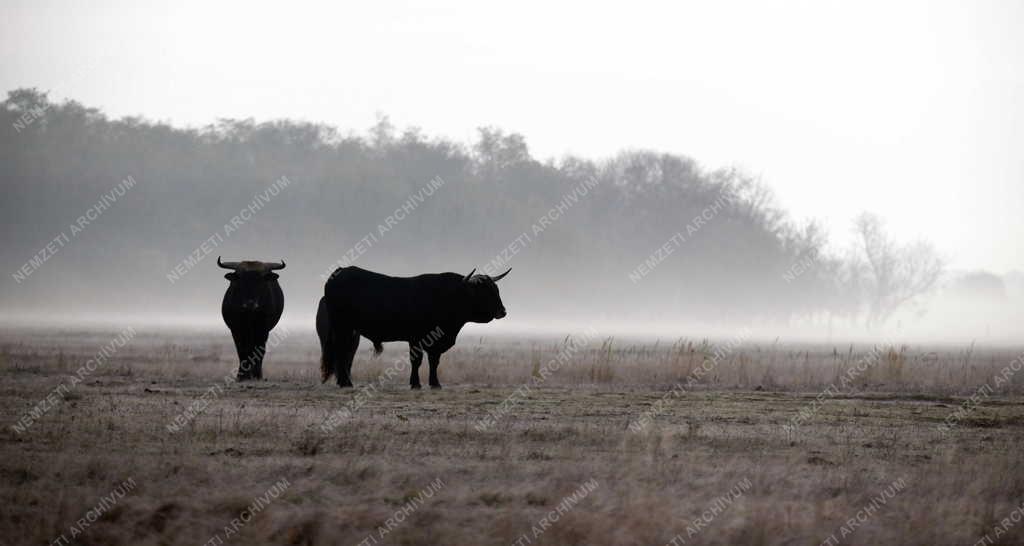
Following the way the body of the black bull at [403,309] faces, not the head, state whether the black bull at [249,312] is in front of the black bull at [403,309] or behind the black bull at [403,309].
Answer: behind

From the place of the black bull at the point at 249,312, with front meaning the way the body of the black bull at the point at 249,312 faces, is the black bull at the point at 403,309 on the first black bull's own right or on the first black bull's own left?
on the first black bull's own left

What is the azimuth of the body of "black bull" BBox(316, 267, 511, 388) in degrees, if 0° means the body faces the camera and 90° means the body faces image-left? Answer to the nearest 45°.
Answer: approximately 270°

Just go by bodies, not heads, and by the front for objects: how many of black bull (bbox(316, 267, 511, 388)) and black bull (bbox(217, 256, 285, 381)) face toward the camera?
1

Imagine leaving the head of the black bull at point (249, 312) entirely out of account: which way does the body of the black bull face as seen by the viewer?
toward the camera

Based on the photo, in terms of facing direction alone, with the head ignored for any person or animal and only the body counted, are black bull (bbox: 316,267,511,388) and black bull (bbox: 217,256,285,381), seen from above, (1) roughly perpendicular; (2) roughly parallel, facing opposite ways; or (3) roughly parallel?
roughly perpendicular

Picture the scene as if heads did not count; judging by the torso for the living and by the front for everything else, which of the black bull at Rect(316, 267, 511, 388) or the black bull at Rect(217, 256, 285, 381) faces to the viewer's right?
the black bull at Rect(316, 267, 511, 388)
